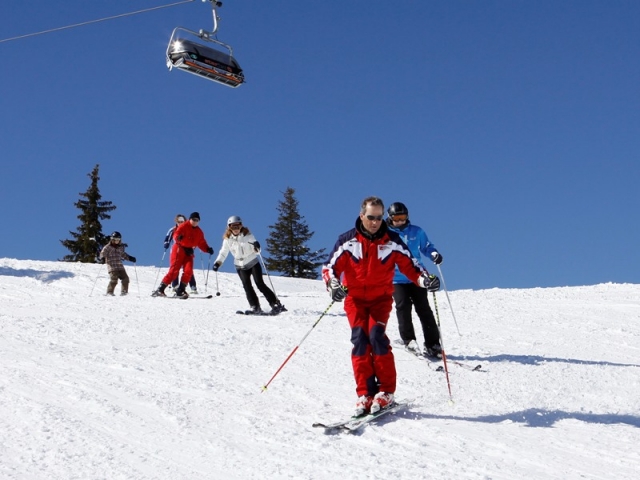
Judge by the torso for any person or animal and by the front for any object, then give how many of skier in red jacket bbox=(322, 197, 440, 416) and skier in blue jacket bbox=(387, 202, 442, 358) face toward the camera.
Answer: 2

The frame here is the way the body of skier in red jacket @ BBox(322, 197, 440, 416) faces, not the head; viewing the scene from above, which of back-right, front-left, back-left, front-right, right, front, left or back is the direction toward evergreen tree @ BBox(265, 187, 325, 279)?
back

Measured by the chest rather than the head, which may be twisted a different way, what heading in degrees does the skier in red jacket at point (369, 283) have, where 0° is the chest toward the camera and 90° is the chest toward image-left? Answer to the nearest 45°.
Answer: approximately 0°

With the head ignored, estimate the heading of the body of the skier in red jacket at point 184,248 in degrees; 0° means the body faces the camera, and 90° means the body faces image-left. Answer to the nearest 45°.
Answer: approximately 315°

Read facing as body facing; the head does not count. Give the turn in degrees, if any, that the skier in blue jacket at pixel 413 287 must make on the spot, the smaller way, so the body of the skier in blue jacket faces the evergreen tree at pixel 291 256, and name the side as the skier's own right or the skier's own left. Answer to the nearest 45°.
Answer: approximately 180°

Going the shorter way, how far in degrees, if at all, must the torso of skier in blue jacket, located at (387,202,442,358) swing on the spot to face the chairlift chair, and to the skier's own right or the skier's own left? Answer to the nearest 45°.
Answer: approximately 135° to the skier's own right
